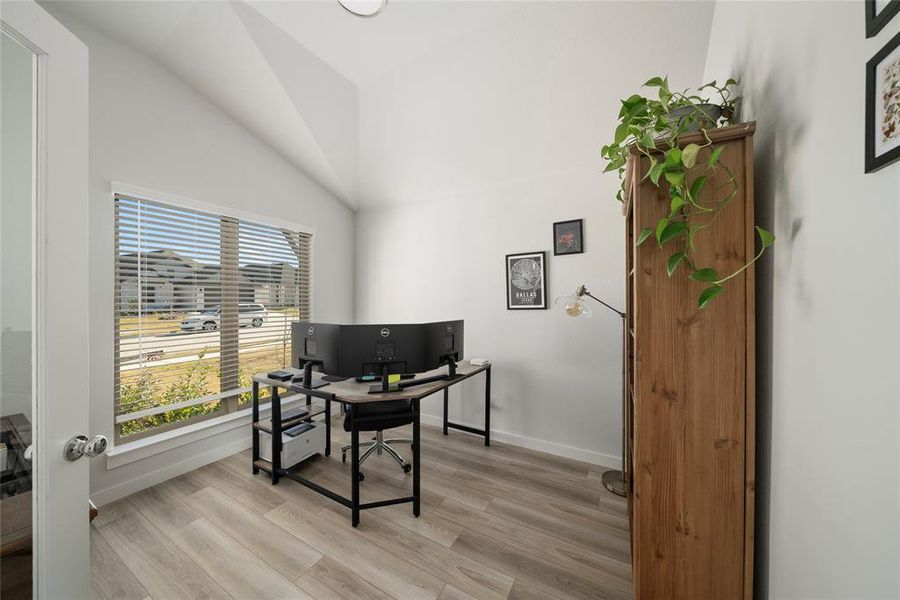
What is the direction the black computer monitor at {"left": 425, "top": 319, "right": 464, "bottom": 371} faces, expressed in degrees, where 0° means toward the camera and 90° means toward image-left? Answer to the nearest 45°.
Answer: approximately 135°

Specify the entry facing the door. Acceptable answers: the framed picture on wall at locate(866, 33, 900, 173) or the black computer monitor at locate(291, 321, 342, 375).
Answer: the framed picture on wall

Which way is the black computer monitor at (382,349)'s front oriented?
away from the camera

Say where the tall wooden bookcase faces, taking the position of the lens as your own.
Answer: facing to the left of the viewer

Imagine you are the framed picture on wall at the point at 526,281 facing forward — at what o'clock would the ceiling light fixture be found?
The ceiling light fixture is roughly at 1 o'clock from the framed picture on wall.

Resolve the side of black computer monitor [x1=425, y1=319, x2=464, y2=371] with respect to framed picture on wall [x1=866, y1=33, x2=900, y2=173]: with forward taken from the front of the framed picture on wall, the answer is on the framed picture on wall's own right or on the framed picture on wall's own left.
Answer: on the framed picture on wall's own right

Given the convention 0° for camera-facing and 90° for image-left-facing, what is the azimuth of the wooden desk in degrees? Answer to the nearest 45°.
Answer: approximately 180°

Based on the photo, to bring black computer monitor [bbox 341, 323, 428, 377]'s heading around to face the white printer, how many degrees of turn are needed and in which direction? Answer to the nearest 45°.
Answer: approximately 45° to its left

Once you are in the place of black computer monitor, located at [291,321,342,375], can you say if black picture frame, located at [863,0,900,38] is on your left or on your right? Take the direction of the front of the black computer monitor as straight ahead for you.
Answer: on your right

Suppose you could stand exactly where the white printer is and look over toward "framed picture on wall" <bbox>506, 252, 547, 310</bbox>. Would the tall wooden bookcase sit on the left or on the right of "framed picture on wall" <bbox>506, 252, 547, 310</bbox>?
right

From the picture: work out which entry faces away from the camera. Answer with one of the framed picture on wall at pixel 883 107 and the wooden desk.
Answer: the wooden desk

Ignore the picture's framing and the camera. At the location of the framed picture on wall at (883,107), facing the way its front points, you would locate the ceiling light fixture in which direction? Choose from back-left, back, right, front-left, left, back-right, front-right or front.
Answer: front-right
